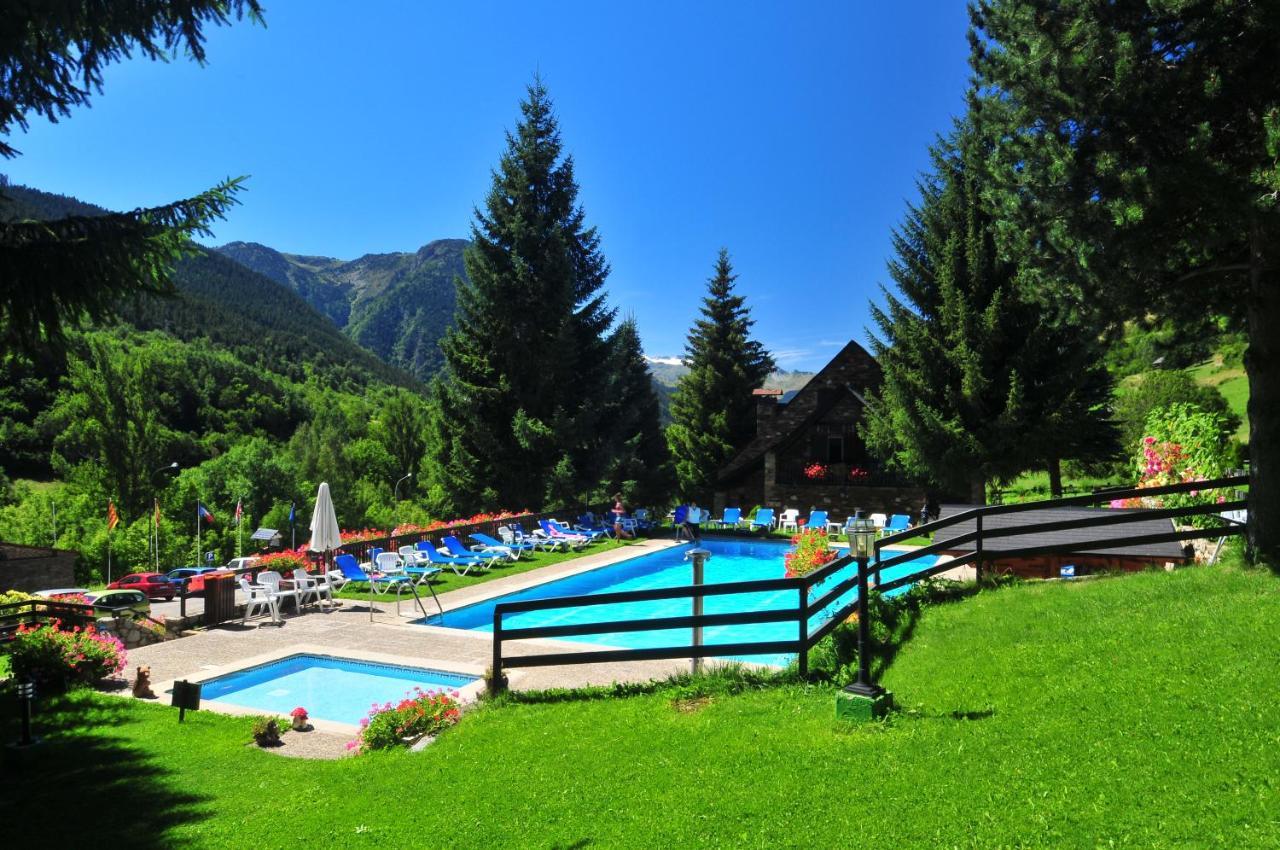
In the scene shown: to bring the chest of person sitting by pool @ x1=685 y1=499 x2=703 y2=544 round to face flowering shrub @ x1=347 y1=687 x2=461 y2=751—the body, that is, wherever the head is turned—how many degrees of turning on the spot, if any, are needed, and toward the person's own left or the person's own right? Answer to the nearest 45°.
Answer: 0° — they already face it

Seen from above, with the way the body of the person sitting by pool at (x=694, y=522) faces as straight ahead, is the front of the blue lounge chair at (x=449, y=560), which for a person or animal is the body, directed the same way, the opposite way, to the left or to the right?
to the left

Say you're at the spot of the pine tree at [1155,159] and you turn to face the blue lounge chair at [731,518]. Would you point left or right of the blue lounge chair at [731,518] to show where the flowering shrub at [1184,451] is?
right

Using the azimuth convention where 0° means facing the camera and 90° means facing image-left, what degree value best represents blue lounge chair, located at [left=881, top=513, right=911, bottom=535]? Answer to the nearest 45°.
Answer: approximately 45°

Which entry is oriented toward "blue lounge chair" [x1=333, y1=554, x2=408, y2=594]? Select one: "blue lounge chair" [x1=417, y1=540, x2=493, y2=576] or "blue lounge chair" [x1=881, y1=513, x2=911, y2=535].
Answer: "blue lounge chair" [x1=881, y1=513, x2=911, y2=535]

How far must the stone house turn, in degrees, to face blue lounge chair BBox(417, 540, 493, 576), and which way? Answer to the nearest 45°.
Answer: approximately 45° to its right

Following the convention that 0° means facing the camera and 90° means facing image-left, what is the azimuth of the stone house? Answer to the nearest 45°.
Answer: approximately 0°

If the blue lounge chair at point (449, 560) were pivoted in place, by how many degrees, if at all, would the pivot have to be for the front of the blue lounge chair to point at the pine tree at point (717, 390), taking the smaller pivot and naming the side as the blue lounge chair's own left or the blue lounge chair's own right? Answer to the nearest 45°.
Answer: approximately 45° to the blue lounge chair's own left

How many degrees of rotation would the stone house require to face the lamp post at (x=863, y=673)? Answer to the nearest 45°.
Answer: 0° — it already faces it
